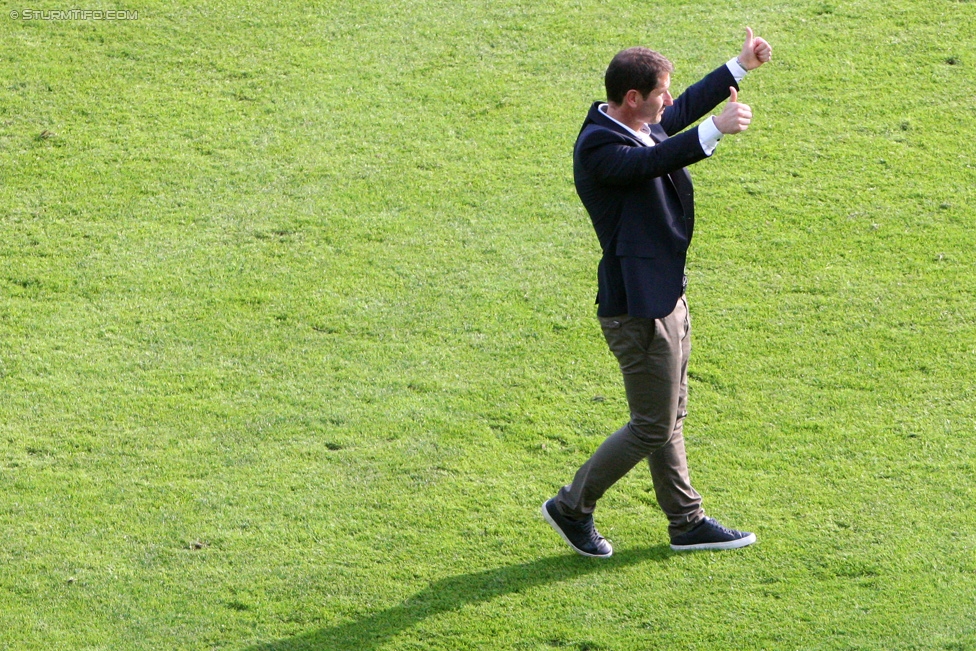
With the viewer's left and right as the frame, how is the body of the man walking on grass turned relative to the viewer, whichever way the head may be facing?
facing to the right of the viewer

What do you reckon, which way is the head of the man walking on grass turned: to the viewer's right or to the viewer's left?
to the viewer's right
